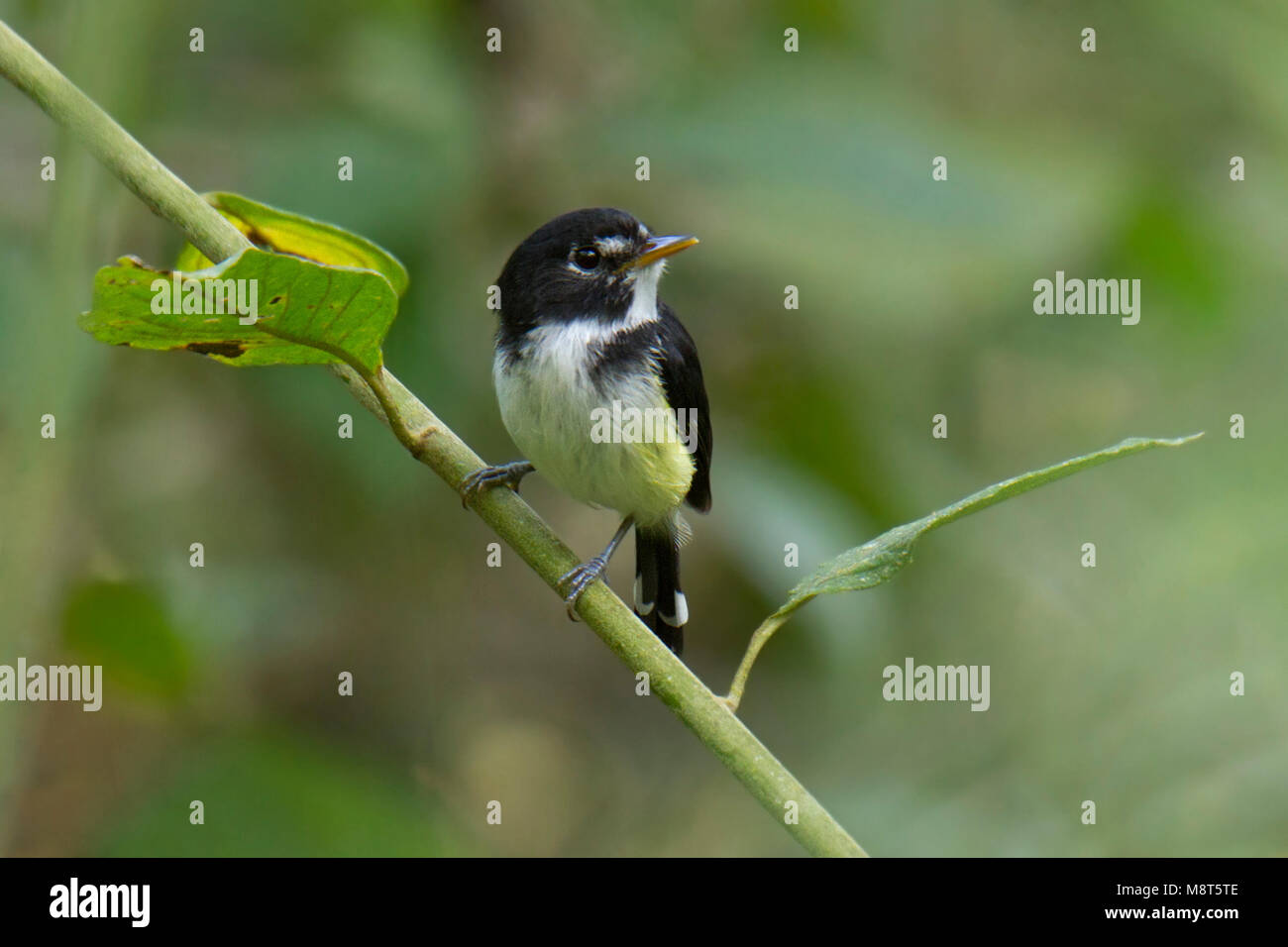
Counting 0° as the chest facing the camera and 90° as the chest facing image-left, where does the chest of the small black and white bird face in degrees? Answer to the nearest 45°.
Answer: approximately 45°
